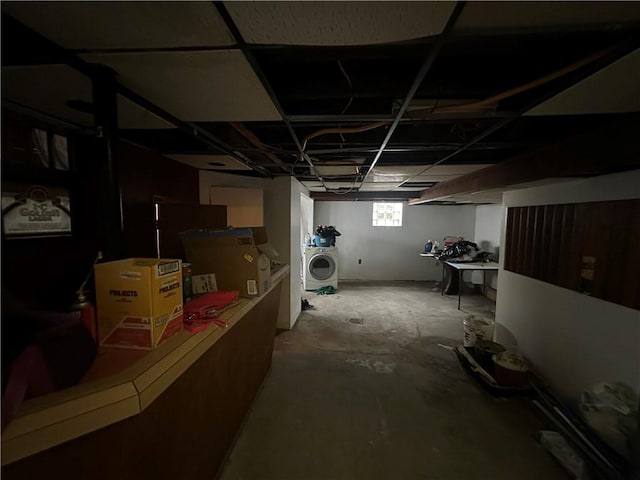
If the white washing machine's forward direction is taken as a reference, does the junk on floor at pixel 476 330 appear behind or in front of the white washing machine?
in front

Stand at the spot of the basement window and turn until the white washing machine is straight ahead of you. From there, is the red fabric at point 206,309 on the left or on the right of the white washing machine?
left

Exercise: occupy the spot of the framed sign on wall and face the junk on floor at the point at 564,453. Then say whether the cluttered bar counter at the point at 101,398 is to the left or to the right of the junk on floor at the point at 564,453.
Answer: right

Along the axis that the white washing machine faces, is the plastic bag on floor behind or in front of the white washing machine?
in front

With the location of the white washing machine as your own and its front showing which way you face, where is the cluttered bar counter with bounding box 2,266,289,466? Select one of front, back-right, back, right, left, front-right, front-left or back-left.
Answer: front

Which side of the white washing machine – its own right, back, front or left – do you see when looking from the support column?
front

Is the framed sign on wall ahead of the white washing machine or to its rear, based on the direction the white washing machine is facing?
ahead

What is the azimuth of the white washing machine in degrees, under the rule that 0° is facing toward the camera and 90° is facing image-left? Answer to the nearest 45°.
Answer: approximately 0°
